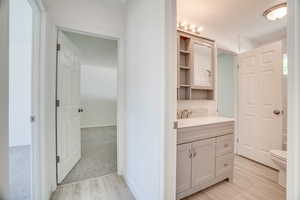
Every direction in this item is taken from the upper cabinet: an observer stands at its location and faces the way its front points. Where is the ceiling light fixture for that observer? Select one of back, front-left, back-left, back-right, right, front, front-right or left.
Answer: front-left

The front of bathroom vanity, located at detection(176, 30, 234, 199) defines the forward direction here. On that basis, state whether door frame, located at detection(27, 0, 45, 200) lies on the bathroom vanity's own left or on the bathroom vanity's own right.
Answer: on the bathroom vanity's own right

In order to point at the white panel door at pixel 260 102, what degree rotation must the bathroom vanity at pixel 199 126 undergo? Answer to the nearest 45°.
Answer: approximately 90° to its left

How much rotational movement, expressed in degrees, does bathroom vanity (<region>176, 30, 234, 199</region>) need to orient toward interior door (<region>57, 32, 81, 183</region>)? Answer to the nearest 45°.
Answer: approximately 135° to its right

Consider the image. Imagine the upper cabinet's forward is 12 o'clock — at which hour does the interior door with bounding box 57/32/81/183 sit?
The interior door is roughly at 4 o'clock from the upper cabinet.

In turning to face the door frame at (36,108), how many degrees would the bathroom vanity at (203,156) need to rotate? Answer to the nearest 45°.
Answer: approximately 90° to its right

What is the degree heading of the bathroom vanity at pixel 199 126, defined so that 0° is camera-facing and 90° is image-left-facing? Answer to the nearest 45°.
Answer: approximately 315°

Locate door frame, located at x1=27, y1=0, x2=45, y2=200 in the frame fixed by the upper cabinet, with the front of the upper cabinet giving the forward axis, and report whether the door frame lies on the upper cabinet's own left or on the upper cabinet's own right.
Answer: on the upper cabinet's own right

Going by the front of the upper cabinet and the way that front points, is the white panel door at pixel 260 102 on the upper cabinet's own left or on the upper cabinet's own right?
on the upper cabinet's own left
